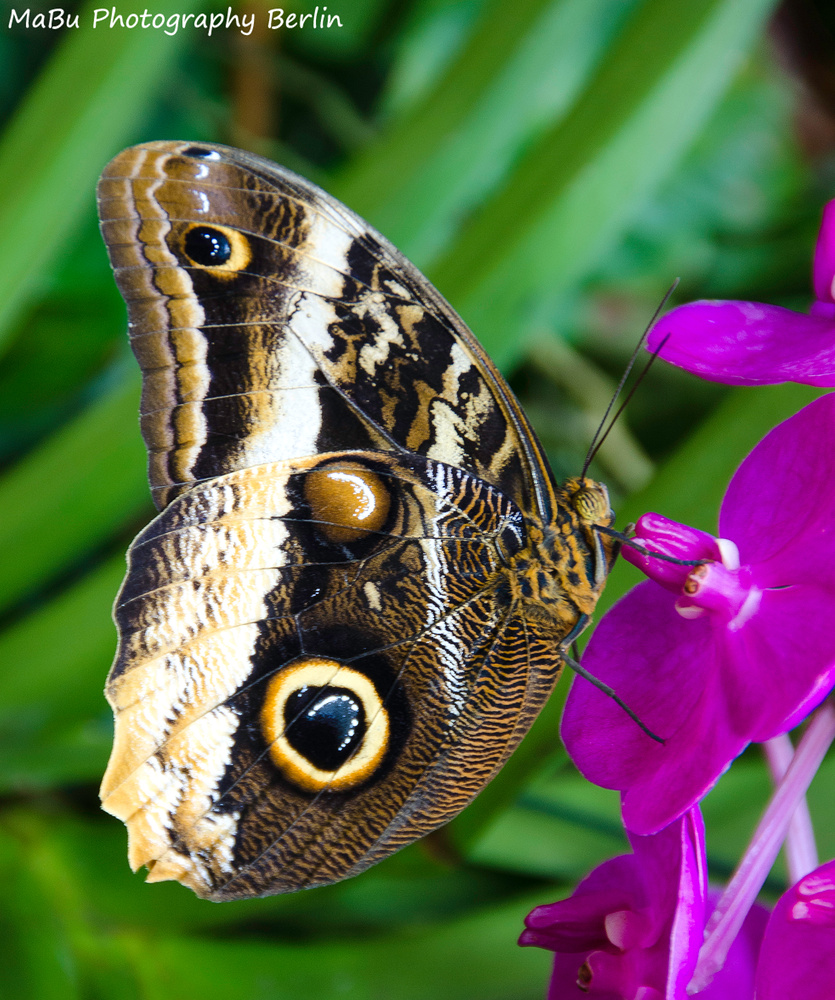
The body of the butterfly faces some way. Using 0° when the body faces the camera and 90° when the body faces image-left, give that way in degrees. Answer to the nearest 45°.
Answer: approximately 270°

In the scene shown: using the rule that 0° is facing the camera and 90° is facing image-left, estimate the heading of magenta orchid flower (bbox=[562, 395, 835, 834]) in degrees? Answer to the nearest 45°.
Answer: approximately 45°
